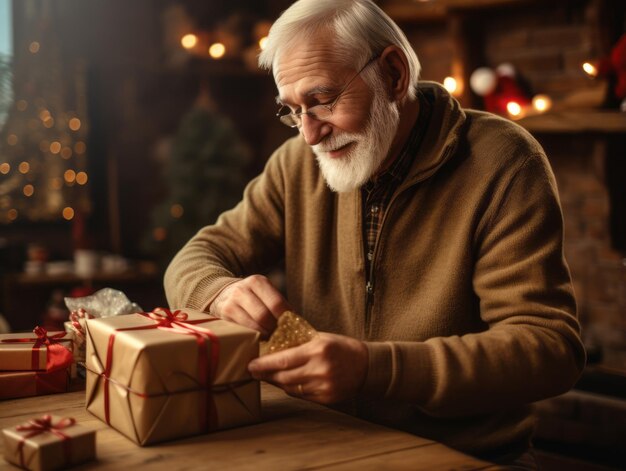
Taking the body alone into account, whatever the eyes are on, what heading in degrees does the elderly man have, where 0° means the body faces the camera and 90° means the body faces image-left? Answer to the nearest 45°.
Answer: approximately 45°

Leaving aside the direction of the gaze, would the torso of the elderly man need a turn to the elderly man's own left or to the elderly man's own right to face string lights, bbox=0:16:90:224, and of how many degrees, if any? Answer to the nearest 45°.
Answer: approximately 90° to the elderly man's own right

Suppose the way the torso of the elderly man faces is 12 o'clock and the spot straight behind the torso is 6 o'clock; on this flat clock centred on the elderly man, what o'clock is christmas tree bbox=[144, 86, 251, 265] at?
The christmas tree is roughly at 4 o'clock from the elderly man.

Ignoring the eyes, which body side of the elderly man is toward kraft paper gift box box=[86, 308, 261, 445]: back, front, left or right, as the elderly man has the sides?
front

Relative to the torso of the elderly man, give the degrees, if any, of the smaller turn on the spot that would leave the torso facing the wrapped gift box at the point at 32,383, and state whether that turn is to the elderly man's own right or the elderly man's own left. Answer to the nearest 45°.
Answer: approximately 45° to the elderly man's own right

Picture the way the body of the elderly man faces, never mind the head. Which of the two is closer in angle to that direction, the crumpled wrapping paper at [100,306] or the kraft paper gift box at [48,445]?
the kraft paper gift box

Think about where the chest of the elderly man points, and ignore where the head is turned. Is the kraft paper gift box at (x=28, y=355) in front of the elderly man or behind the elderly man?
in front
